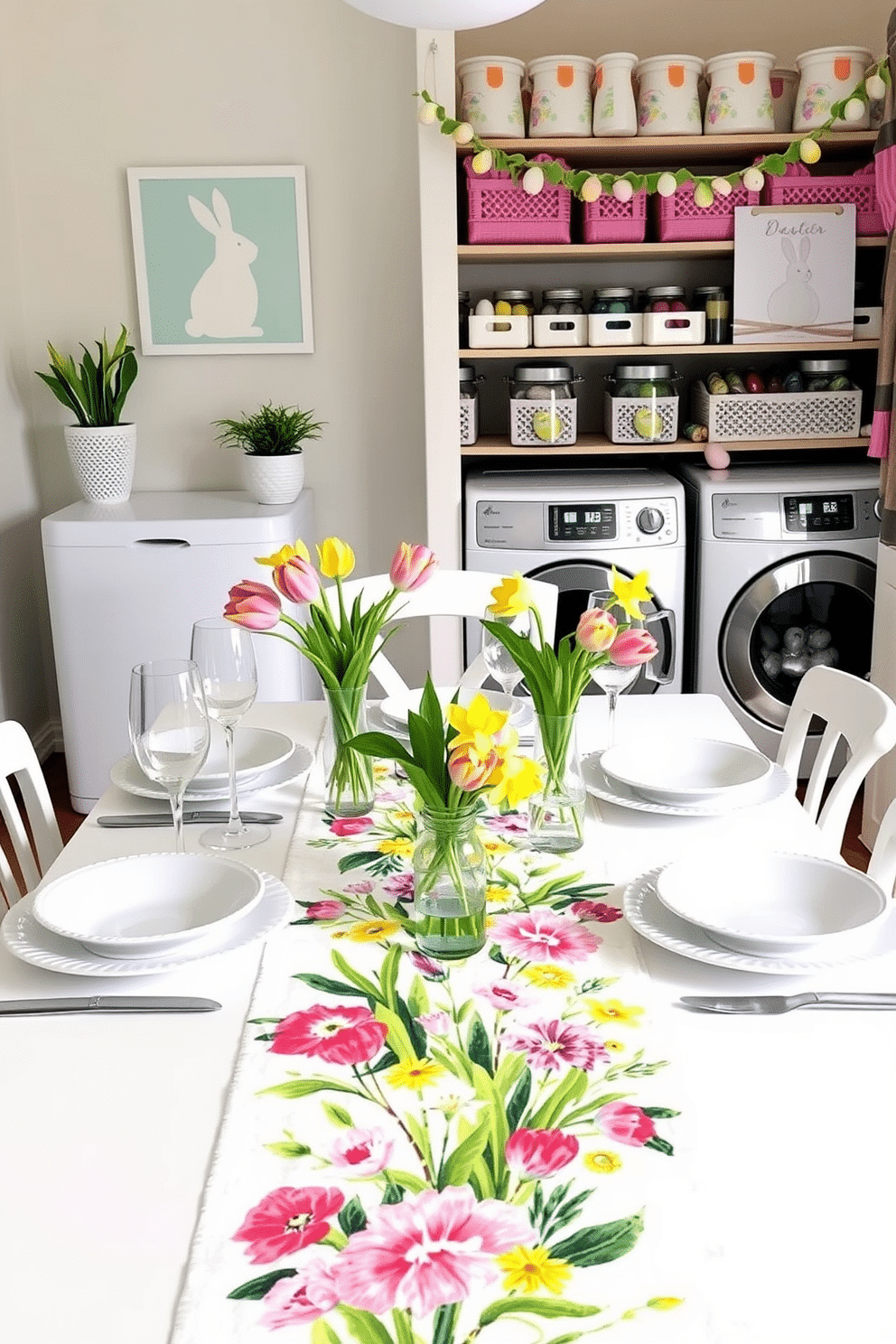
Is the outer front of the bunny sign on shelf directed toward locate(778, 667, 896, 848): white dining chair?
yes

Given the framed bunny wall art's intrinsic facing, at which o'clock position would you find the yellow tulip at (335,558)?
The yellow tulip is roughly at 12 o'clock from the framed bunny wall art.

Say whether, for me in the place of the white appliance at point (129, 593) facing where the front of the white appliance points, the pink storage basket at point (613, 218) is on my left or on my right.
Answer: on my left

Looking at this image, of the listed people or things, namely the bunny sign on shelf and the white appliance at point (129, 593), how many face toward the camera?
2

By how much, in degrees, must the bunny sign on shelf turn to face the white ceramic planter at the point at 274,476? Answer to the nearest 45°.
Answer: approximately 90° to its right

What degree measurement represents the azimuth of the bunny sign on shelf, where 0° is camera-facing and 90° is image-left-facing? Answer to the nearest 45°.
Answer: approximately 0°

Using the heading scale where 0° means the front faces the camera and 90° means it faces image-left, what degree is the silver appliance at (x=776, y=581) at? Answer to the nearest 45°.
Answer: approximately 0°

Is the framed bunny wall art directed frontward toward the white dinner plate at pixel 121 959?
yes

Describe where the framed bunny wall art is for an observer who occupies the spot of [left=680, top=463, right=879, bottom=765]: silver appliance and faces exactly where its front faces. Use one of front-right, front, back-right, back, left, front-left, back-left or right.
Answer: right

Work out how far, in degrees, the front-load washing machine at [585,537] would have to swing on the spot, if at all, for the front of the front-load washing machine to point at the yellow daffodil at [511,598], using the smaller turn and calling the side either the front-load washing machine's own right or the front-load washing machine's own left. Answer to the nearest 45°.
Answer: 0° — it already faces it

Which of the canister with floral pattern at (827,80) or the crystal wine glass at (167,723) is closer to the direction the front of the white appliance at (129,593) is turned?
the crystal wine glass
